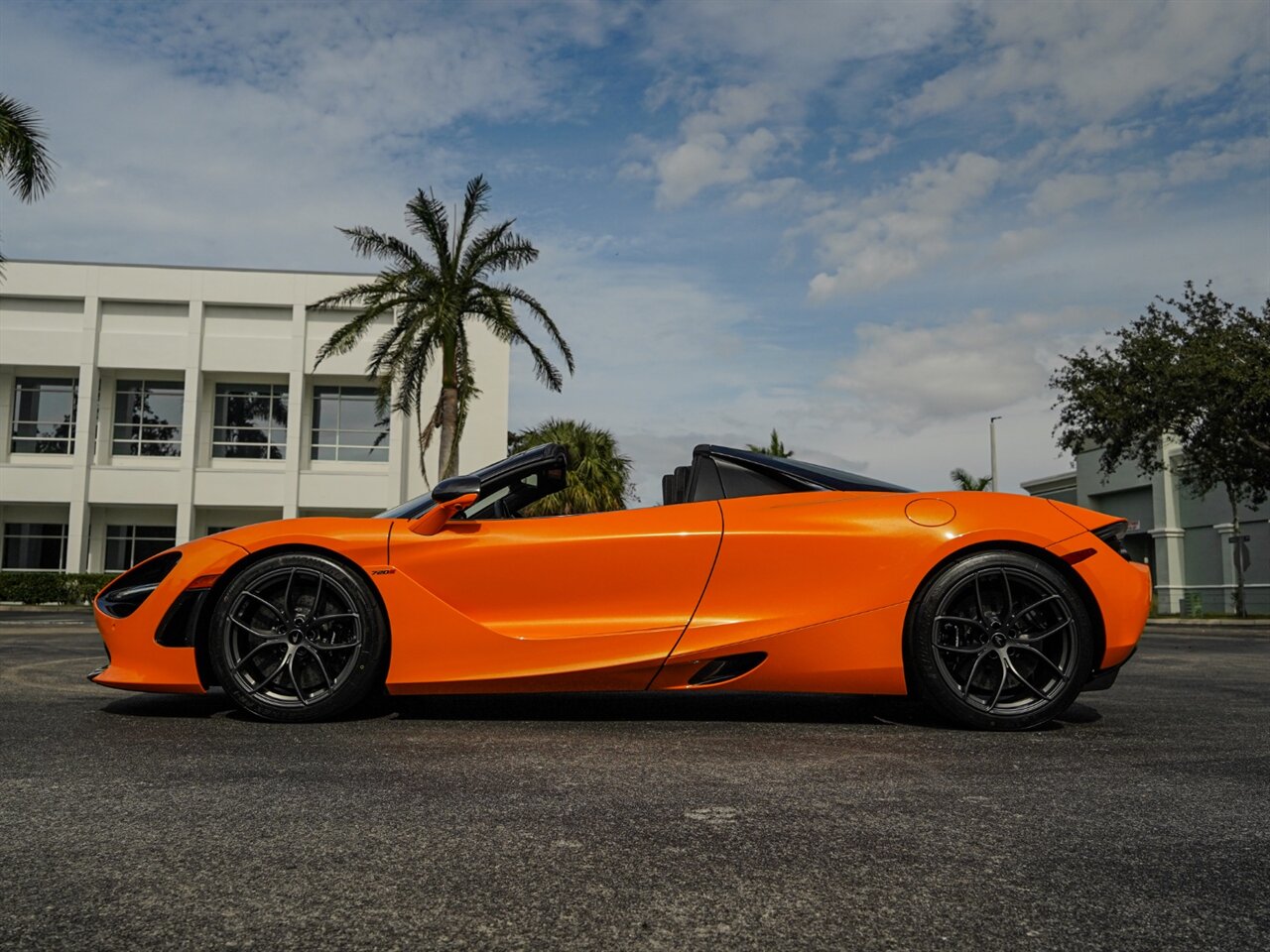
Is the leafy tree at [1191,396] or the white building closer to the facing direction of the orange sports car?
the white building

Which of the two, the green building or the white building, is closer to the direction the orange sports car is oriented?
the white building

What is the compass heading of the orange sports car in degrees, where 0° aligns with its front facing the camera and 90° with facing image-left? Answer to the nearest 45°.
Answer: approximately 90°

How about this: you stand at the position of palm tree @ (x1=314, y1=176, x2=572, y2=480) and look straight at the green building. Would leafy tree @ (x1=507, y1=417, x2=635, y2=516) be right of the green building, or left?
left

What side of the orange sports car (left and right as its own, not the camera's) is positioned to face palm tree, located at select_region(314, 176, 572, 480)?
right

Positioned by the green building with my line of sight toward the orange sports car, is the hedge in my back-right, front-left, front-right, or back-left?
front-right

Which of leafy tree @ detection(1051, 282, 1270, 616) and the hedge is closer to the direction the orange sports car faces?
the hedge

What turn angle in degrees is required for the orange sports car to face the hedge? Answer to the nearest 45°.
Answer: approximately 45° to its right

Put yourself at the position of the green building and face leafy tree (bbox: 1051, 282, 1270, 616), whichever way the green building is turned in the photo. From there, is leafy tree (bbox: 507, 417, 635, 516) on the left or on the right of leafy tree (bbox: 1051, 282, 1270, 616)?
right

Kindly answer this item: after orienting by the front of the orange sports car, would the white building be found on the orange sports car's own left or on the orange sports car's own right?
on the orange sports car's own right

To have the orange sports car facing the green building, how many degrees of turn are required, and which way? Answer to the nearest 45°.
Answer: approximately 135° to its right

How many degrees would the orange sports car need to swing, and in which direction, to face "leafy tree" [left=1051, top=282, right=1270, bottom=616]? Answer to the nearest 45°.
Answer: approximately 135° to its right

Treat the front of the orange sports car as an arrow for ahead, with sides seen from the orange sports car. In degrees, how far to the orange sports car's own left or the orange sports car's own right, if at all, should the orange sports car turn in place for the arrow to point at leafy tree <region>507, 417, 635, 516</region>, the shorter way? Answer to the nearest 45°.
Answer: approximately 90° to the orange sports car's own right
